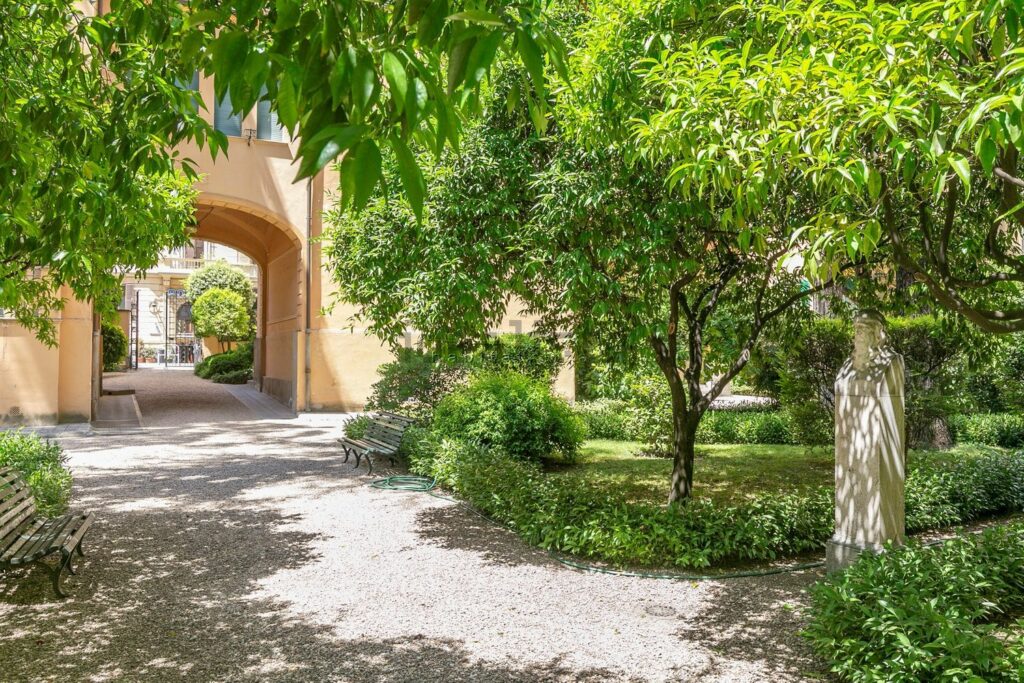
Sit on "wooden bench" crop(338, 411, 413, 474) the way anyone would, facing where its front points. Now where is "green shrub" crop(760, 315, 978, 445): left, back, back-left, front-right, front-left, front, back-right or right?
back-left

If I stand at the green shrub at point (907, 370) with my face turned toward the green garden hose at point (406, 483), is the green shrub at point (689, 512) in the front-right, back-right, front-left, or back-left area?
front-left

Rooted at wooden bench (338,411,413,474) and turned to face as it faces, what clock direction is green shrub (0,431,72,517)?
The green shrub is roughly at 12 o'clock from the wooden bench.

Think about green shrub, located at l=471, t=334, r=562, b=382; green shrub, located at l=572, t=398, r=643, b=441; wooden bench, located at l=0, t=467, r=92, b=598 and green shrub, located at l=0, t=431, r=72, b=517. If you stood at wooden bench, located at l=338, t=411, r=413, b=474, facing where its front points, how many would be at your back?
2

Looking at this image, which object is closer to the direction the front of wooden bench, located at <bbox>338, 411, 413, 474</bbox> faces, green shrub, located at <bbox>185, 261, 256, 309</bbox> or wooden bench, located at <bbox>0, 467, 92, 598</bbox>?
the wooden bench

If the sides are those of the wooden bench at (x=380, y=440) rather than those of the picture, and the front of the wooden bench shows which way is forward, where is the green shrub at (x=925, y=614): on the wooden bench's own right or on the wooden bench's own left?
on the wooden bench's own left

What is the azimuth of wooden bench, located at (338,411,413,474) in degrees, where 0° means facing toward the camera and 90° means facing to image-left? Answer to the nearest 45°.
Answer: approximately 45°

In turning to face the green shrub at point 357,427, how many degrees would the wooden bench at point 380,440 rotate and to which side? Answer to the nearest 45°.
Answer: approximately 135° to its right

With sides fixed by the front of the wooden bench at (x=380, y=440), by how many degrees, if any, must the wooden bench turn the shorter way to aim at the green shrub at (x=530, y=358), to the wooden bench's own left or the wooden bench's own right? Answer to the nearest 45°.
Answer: approximately 180°

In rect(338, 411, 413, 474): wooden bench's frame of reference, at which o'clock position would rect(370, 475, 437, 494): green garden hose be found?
The green garden hose is roughly at 10 o'clock from the wooden bench.

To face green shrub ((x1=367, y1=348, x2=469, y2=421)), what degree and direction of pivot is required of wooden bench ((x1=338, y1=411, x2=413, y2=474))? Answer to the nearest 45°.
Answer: approximately 135° to its right

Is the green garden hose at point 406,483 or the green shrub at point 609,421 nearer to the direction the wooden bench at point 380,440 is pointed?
the green garden hose

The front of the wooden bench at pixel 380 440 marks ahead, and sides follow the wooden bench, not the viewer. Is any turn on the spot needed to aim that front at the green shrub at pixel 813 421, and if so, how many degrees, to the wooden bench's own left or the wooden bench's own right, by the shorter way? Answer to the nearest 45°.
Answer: approximately 135° to the wooden bench's own left
